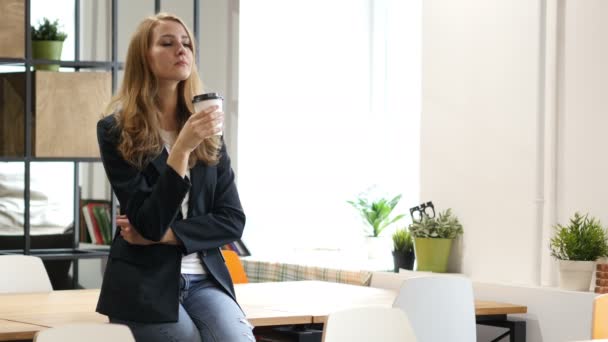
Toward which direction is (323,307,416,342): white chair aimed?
away from the camera

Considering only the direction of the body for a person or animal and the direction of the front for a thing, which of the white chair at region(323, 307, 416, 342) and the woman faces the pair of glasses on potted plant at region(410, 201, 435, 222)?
the white chair

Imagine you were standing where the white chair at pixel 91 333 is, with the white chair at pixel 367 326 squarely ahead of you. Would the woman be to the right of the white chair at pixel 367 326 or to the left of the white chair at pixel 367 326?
left

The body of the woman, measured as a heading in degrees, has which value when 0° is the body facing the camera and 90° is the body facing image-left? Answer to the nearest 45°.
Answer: approximately 315°

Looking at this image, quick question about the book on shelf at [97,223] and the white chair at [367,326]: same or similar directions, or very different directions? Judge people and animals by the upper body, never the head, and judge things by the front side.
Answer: very different directions

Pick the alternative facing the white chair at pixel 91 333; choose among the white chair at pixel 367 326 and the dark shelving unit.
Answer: the dark shelving unit

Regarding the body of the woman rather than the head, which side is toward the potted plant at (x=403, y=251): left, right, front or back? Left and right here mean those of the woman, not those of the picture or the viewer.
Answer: left

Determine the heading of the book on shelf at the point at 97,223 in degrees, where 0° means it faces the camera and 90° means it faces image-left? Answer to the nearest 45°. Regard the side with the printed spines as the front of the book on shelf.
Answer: approximately 0°

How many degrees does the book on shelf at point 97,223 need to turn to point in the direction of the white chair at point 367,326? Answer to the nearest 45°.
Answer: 0° — it already faces it

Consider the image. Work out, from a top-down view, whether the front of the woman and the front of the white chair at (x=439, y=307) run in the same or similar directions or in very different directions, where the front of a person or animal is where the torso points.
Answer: very different directions
